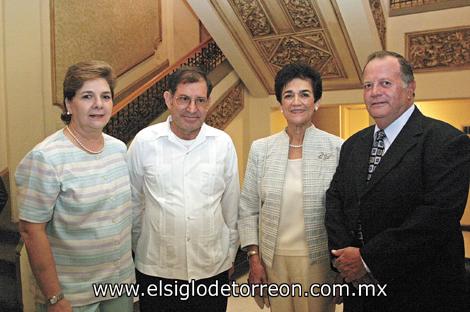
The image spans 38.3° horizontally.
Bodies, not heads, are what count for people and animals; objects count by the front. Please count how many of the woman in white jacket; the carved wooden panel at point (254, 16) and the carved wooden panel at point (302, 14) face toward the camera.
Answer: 3

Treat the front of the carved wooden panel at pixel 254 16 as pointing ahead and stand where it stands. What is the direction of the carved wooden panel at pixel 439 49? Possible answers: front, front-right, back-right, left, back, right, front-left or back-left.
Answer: left

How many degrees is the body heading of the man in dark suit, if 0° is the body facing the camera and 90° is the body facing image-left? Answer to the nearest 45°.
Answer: approximately 45°

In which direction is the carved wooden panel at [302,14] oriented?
toward the camera

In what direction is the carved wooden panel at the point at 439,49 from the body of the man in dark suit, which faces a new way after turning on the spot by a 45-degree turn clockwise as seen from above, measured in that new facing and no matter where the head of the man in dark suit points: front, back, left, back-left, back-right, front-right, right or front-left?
right

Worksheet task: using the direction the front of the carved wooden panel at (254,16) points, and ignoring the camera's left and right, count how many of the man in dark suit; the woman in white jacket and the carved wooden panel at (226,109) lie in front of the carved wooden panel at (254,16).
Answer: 2

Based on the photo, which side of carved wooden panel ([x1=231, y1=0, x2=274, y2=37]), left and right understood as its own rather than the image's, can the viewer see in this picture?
front

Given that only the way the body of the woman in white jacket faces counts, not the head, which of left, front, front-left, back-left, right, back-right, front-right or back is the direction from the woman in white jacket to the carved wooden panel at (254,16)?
back
